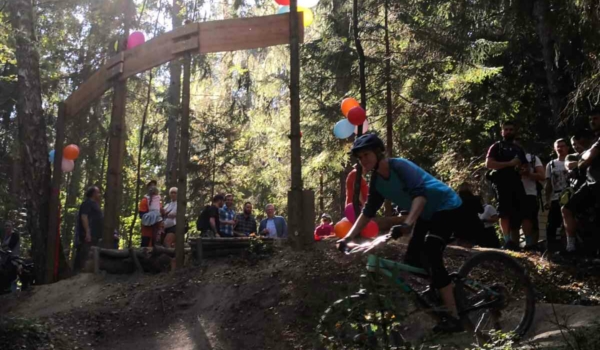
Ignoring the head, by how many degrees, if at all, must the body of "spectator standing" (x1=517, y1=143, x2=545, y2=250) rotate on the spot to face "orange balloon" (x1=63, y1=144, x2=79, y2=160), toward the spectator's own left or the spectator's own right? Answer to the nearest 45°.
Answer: approximately 45° to the spectator's own right

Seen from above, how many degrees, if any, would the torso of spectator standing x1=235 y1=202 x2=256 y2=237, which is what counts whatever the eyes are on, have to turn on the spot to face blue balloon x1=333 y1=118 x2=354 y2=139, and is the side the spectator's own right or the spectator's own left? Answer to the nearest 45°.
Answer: approximately 45° to the spectator's own left

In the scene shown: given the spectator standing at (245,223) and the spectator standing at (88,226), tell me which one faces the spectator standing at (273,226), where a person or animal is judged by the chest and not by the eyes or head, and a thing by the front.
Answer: the spectator standing at (88,226)

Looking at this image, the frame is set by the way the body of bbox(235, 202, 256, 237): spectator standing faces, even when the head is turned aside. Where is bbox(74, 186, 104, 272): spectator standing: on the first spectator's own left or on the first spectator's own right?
on the first spectator's own right

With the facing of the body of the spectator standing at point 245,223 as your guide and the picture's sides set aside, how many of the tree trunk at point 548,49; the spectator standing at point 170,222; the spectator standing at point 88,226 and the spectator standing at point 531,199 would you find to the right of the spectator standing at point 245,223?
2

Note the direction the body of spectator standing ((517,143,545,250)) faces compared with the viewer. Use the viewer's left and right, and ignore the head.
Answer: facing the viewer and to the left of the viewer

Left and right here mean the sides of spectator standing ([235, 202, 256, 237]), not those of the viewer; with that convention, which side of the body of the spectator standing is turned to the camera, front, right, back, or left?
front

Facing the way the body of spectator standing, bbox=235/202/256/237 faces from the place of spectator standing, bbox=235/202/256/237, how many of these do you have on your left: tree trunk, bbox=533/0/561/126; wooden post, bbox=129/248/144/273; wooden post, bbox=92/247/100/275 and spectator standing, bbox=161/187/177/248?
1

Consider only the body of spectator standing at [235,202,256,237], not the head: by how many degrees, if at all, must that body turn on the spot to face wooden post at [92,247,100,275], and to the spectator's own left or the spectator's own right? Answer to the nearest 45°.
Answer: approximately 45° to the spectator's own right

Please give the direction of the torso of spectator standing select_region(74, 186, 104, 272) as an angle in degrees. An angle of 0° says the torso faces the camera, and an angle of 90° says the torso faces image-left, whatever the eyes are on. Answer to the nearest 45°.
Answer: approximately 270°

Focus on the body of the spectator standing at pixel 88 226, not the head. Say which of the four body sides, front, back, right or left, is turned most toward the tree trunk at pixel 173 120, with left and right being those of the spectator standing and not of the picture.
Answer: left

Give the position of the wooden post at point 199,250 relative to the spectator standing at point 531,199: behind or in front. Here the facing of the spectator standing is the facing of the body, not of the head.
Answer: in front
